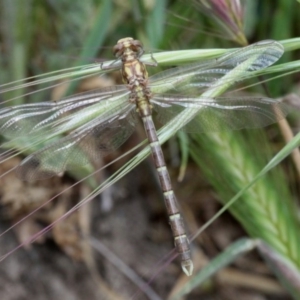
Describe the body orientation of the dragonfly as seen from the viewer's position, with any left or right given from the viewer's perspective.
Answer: facing away from the viewer
